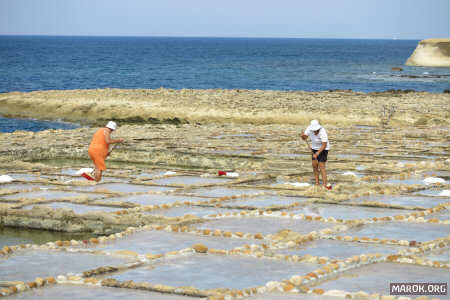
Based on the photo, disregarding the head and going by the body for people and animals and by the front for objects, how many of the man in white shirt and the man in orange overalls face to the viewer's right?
1

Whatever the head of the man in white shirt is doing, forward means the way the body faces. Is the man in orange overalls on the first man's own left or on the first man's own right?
on the first man's own right

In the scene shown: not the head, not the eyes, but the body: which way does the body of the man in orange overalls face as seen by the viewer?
to the viewer's right

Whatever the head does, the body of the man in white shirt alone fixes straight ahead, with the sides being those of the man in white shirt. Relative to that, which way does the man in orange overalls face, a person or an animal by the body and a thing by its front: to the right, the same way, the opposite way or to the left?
to the left

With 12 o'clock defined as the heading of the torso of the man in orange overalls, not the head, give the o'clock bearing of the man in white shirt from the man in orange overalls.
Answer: The man in white shirt is roughly at 1 o'clock from the man in orange overalls.

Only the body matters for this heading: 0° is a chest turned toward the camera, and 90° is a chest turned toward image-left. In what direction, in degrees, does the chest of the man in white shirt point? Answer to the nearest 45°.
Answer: approximately 0°
